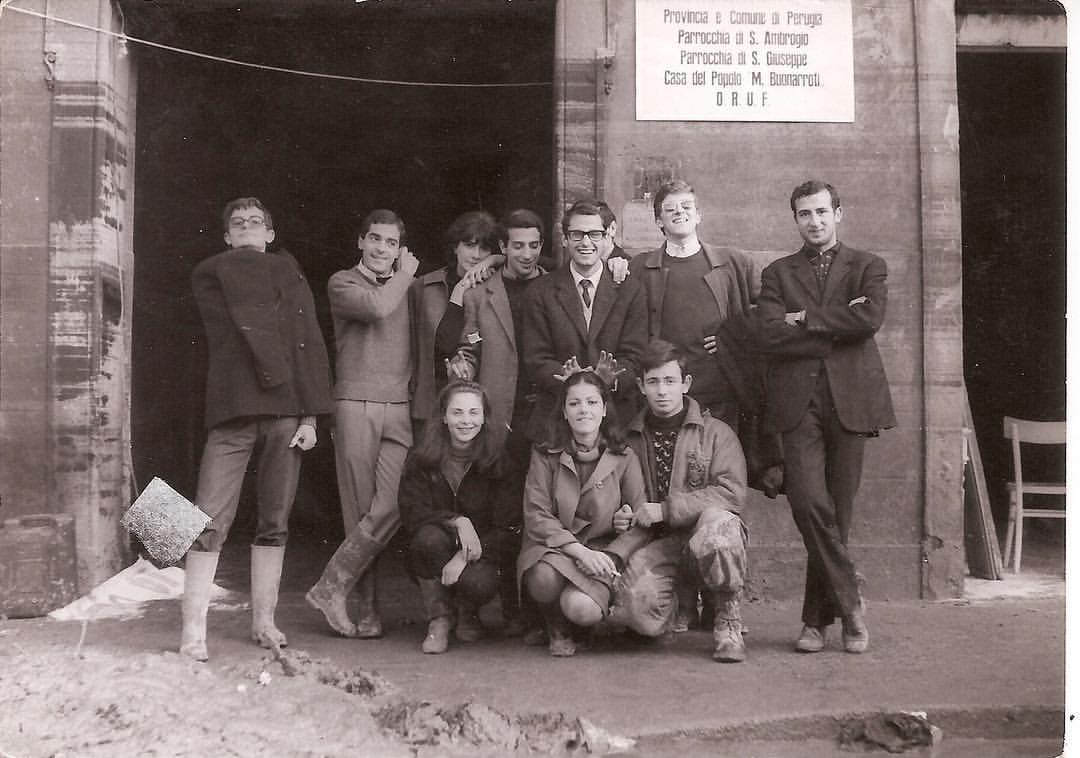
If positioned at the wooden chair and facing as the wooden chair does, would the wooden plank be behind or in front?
behind

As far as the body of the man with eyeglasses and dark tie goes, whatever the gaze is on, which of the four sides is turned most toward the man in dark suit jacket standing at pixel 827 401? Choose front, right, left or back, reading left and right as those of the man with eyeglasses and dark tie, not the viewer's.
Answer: left

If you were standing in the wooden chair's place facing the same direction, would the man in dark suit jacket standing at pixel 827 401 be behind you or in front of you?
behind

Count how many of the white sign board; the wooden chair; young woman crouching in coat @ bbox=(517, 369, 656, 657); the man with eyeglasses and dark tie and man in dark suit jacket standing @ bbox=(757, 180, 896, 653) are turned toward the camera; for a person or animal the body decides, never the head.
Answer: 4

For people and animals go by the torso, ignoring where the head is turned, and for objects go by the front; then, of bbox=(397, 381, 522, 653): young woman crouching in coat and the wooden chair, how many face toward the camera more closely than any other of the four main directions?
1
